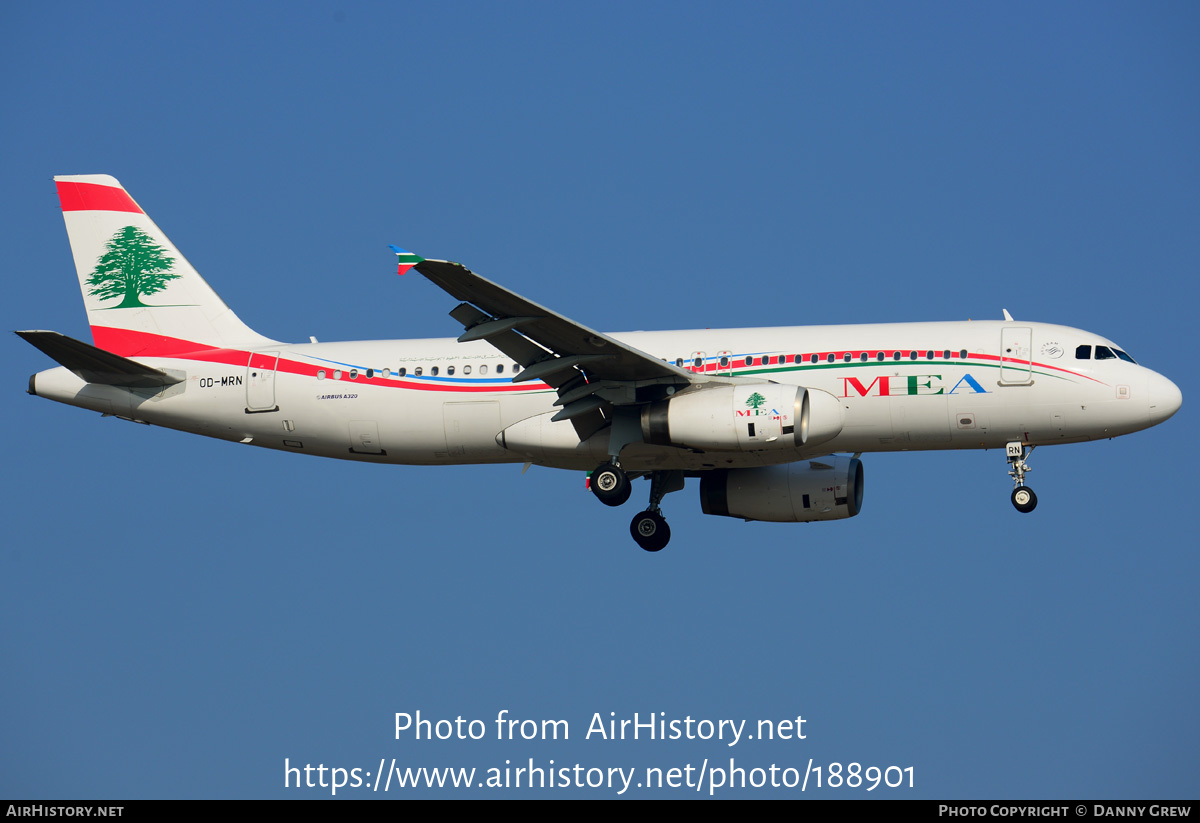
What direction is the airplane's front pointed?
to the viewer's right
